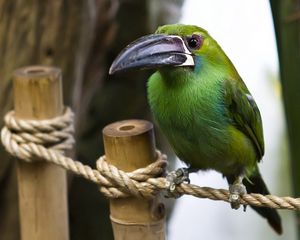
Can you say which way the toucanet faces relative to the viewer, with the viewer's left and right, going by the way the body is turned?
facing the viewer and to the left of the viewer

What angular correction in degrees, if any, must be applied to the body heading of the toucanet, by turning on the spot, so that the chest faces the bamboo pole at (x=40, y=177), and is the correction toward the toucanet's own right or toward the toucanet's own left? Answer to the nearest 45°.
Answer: approximately 45° to the toucanet's own right
